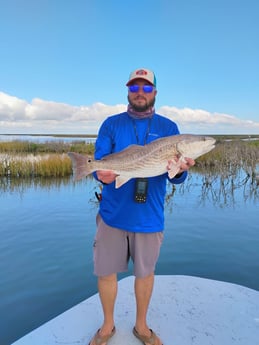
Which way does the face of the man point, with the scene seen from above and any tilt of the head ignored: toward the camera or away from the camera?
toward the camera

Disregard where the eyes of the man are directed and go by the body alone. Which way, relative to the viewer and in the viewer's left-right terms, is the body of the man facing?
facing the viewer
